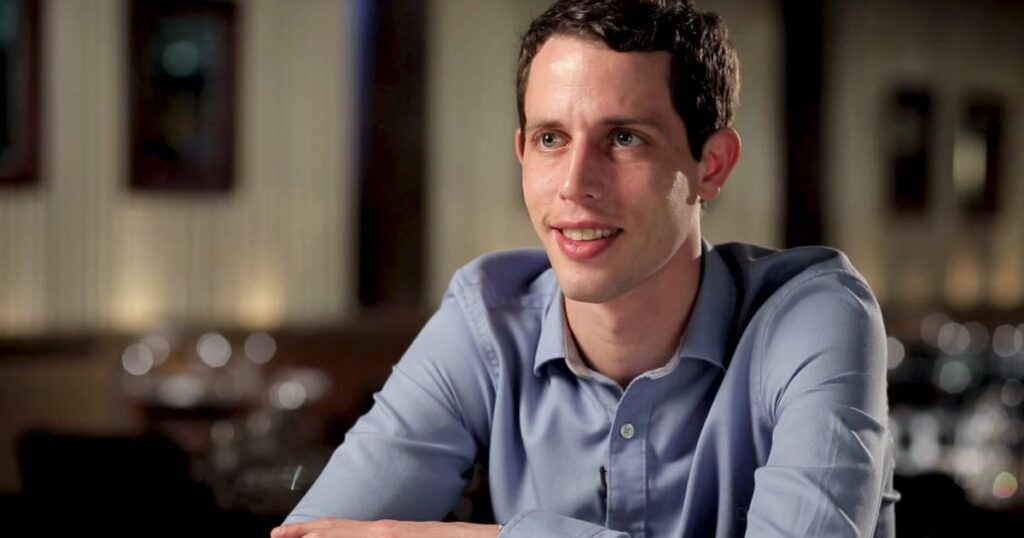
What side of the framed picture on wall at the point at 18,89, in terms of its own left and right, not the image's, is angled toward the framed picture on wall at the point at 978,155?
left

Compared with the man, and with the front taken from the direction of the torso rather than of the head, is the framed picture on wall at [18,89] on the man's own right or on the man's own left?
on the man's own right

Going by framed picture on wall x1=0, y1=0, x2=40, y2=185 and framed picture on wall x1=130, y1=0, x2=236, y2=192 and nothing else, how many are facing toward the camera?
2

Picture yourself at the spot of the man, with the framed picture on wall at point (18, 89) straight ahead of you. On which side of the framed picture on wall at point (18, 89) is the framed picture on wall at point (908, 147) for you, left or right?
right

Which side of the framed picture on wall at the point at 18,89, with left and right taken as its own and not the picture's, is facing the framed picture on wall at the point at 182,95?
left

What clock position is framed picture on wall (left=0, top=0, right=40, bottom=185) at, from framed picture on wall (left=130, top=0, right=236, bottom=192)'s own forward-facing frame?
framed picture on wall (left=0, top=0, right=40, bottom=185) is roughly at 2 o'clock from framed picture on wall (left=130, top=0, right=236, bottom=192).

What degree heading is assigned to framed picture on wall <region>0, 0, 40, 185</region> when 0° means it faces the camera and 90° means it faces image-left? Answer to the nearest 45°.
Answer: approximately 0°

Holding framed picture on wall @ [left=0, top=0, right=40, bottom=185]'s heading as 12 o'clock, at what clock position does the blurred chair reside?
The blurred chair is roughly at 12 o'clock from the framed picture on wall.

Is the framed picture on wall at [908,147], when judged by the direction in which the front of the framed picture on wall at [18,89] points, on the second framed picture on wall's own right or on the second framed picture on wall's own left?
on the second framed picture on wall's own left
